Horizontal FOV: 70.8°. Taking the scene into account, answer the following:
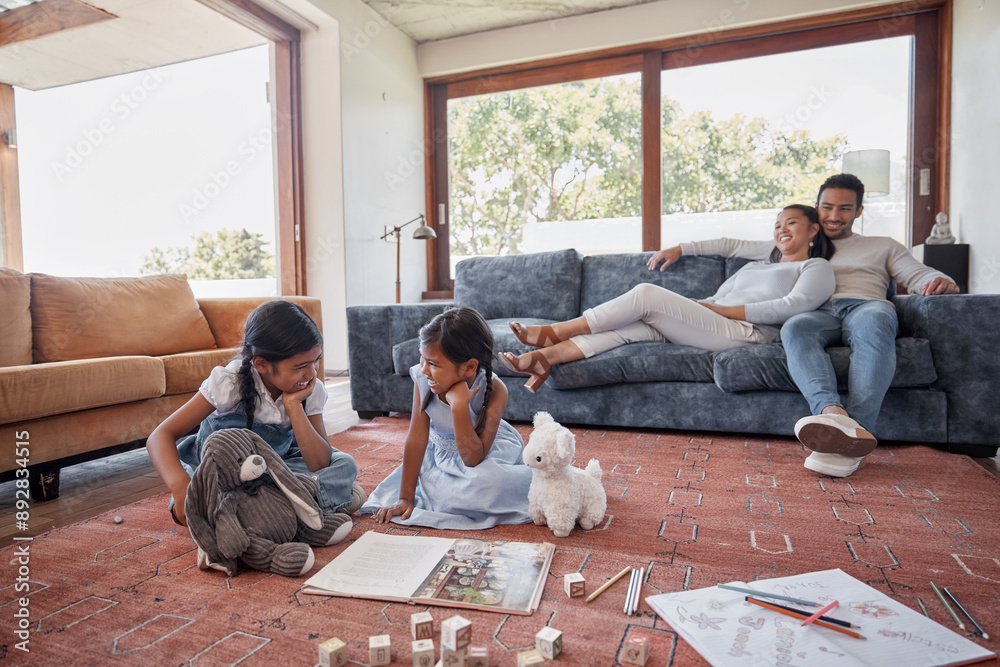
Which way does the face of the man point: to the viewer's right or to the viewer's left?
to the viewer's left

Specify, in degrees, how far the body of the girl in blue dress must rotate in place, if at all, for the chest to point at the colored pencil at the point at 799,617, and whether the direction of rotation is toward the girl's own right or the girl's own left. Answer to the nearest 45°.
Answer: approximately 90° to the girl's own left

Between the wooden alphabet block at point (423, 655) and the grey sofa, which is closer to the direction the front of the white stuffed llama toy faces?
the wooden alphabet block

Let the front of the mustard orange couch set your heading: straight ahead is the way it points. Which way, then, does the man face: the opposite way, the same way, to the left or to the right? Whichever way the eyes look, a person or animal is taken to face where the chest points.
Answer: to the right

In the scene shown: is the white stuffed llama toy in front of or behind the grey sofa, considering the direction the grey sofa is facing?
in front

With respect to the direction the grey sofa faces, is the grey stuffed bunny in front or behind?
in front

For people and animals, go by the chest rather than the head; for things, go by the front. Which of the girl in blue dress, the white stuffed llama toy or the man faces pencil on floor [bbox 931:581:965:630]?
the man

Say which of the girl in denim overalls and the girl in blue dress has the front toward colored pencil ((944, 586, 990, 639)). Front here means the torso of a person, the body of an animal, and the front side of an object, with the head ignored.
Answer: the girl in denim overalls

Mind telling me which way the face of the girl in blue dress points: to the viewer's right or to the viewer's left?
to the viewer's left

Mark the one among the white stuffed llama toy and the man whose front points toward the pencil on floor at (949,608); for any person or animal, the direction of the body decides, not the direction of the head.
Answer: the man
